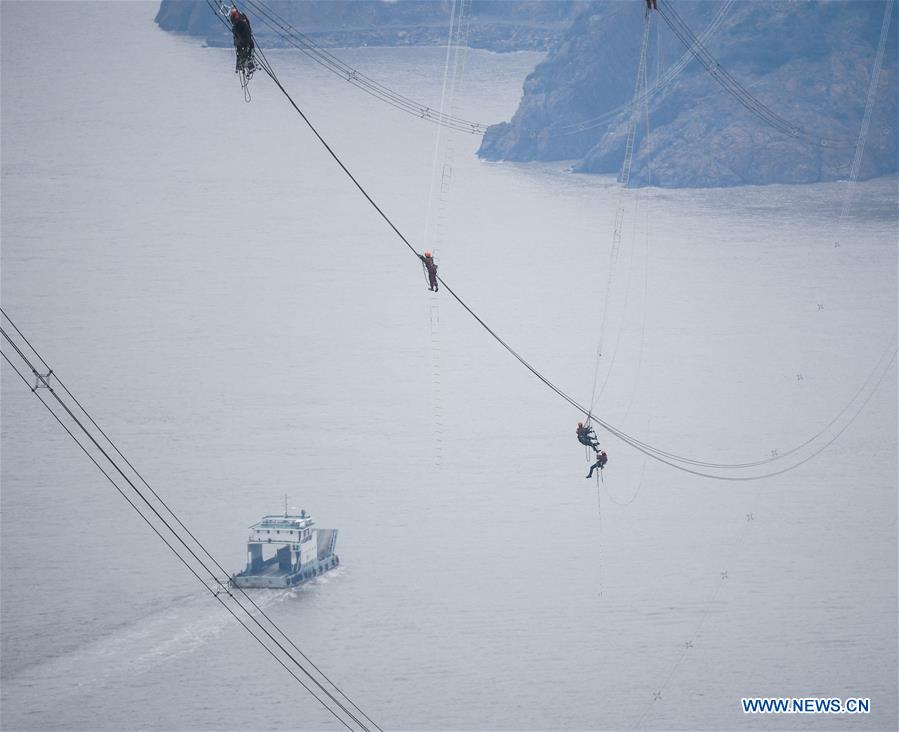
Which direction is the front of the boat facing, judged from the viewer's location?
facing away from the viewer and to the right of the viewer
